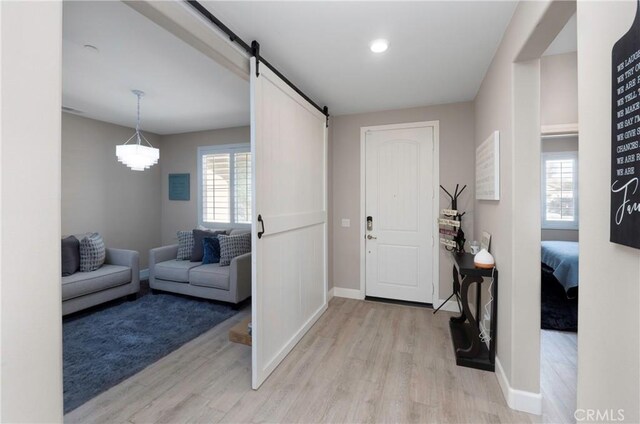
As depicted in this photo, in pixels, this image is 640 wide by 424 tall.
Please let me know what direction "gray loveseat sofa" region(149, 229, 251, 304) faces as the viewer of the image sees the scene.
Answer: facing the viewer and to the left of the viewer

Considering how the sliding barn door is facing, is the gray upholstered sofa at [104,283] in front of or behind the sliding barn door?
behind

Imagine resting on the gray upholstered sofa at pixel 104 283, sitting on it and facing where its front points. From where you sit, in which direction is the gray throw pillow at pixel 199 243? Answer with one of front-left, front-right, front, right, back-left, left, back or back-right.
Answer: front-left

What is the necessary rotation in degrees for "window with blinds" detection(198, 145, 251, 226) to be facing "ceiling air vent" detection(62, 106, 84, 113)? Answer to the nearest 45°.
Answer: approximately 90° to its right

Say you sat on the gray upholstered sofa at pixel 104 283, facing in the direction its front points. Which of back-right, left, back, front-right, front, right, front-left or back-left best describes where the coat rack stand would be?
front

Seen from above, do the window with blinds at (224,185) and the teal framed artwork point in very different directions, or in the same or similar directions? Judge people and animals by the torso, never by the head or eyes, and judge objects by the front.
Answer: same or similar directions

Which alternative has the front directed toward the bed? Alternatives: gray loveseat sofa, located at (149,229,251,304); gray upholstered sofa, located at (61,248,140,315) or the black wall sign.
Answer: gray upholstered sofa, located at (61,248,140,315)

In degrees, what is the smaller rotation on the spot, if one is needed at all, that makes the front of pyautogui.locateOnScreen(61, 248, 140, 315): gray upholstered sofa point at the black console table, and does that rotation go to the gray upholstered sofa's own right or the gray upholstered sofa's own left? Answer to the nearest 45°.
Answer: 0° — it already faces it

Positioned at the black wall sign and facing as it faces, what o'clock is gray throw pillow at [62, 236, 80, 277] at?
The gray throw pillow is roughly at 1 o'clock from the black wall sign.

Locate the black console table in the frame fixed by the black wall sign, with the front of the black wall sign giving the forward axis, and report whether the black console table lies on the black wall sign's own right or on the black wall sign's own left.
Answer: on the black wall sign's own right

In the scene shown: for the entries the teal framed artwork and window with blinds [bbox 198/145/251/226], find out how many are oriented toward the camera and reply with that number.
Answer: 2

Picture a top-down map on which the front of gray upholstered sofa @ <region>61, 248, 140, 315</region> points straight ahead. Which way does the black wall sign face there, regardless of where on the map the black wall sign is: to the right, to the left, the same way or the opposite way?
the opposite way

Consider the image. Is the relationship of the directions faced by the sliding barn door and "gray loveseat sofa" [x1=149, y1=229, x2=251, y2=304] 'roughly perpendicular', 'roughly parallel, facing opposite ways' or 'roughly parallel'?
roughly perpendicular

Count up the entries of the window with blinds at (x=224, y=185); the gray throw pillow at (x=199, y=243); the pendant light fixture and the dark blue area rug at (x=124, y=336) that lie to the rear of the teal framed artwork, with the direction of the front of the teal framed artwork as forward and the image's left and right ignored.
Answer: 0

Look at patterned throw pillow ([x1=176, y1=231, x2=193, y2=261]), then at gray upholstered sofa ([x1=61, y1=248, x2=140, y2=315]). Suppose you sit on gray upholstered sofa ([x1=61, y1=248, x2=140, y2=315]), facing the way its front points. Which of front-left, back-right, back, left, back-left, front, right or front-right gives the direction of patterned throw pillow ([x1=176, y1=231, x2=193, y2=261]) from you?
front-left

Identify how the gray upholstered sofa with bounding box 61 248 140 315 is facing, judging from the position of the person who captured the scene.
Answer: facing the viewer and to the right of the viewer

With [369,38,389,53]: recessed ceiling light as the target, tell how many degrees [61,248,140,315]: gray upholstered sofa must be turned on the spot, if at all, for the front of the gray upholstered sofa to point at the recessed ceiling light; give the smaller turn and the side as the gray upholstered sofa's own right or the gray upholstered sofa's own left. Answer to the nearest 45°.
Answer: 0° — it already faces it

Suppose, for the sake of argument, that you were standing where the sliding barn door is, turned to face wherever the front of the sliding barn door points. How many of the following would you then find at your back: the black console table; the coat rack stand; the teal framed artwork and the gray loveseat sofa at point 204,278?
2

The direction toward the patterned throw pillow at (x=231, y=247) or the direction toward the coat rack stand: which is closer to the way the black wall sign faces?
the patterned throw pillow

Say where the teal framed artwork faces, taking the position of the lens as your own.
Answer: facing the viewer
